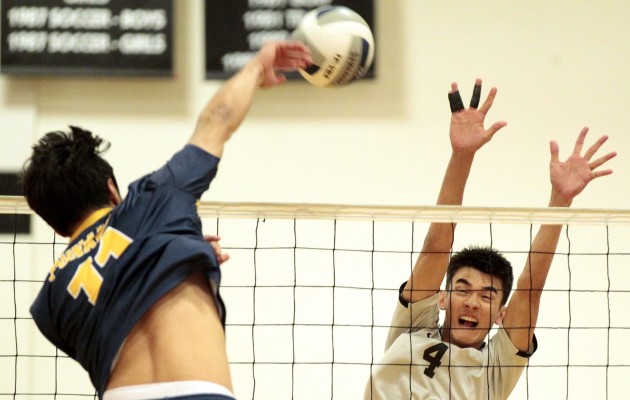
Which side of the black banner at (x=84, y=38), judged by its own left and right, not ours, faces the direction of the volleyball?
front

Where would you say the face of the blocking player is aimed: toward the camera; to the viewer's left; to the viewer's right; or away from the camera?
toward the camera

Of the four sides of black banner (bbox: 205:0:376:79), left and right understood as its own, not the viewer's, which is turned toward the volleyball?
front

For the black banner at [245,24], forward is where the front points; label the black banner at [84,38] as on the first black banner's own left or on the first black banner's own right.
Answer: on the first black banner's own right

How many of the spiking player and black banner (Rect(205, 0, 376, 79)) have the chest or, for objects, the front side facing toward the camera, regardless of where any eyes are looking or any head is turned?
1

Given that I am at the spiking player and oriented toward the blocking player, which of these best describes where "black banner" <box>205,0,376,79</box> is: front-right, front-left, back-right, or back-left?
front-left

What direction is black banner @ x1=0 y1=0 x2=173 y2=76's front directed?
toward the camera

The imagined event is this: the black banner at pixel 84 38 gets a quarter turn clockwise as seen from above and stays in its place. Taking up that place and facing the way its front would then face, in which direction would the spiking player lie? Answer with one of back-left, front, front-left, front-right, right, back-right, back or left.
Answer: left

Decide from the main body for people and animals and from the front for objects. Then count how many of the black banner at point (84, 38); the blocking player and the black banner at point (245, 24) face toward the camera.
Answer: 3

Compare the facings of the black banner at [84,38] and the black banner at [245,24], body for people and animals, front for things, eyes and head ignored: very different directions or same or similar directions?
same or similar directions

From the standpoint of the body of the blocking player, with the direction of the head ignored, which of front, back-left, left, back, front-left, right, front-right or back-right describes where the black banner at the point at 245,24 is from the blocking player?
back-right

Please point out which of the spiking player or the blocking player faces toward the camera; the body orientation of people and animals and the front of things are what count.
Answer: the blocking player

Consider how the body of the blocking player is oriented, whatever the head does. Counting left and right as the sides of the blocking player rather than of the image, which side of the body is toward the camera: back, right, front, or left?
front
